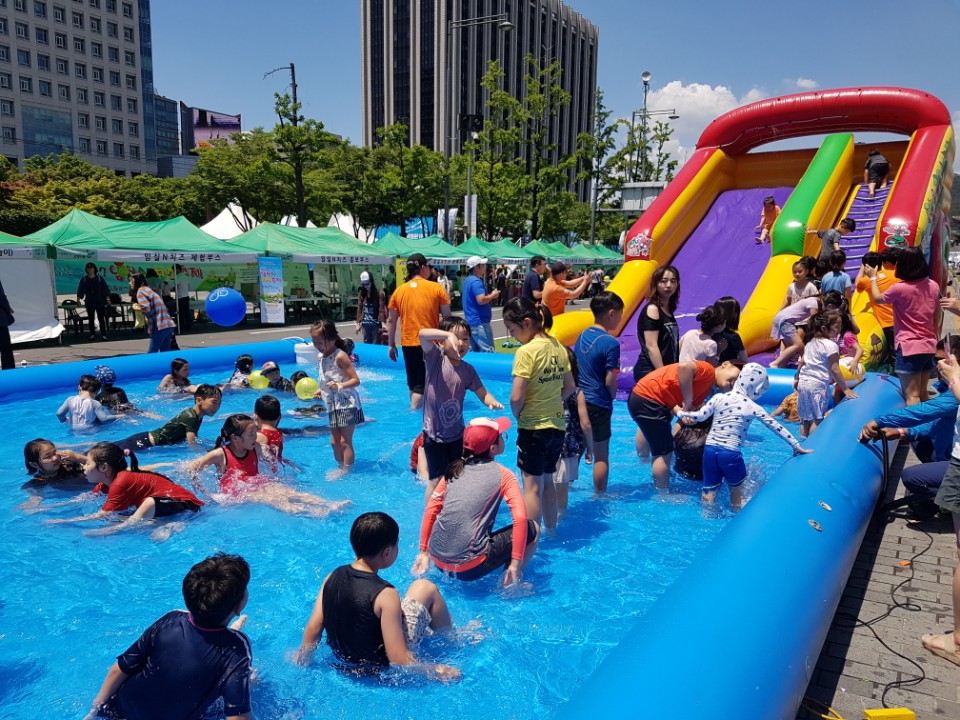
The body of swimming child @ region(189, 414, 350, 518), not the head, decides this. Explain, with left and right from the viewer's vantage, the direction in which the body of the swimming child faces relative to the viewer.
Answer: facing the viewer and to the right of the viewer

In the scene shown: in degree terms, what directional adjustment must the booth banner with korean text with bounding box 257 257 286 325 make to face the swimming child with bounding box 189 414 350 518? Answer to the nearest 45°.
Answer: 0° — it already faces them

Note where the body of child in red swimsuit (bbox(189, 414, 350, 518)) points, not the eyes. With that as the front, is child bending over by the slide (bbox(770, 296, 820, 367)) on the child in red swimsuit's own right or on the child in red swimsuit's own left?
on the child in red swimsuit's own left

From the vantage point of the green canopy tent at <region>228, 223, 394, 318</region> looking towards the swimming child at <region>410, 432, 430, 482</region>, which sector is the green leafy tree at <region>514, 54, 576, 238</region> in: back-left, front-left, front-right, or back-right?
back-left

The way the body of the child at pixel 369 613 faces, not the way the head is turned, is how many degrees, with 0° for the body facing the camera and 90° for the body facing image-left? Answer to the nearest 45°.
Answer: approximately 225°

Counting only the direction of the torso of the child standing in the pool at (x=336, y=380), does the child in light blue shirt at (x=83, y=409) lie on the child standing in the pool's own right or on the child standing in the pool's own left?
on the child standing in the pool's own right

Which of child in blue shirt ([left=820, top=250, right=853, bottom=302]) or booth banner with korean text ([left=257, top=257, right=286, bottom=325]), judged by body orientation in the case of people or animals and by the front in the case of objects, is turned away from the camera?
the child in blue shirt

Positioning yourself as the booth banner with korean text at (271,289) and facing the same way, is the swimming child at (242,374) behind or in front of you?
in front

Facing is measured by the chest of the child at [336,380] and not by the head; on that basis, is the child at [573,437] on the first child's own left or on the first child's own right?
on the first child's own left
